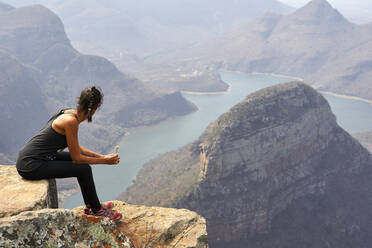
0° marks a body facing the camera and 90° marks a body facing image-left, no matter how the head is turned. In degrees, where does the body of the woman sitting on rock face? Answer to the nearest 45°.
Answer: approximately 270°

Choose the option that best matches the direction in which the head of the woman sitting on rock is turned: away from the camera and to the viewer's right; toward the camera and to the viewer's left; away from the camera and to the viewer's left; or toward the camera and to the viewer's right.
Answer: away from the camera and to the viewer's right
